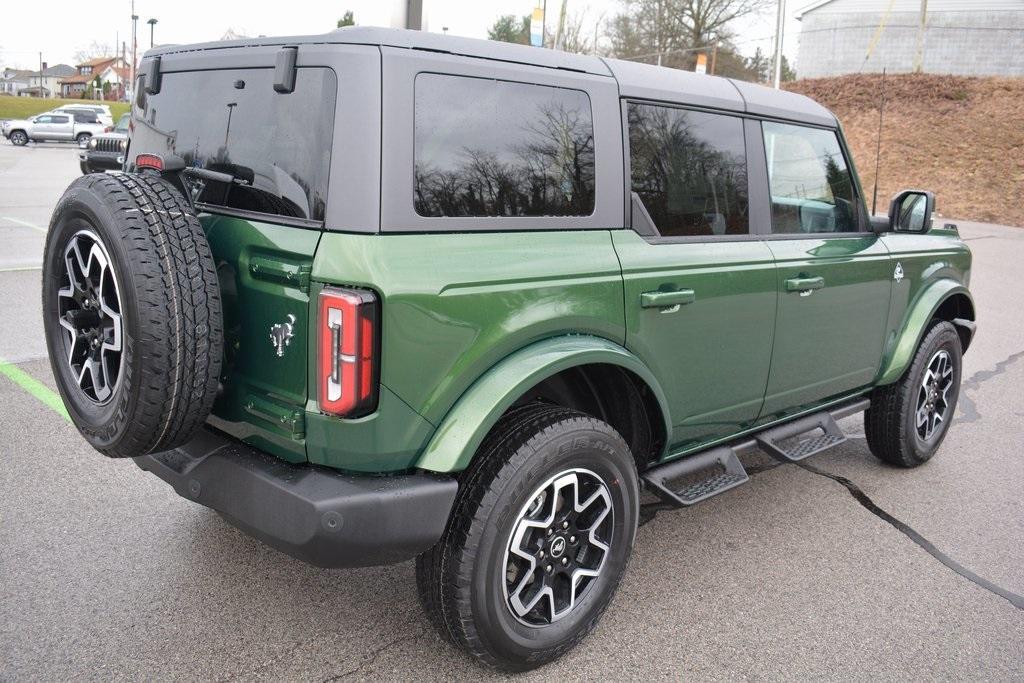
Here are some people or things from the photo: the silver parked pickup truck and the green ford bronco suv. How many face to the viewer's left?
1

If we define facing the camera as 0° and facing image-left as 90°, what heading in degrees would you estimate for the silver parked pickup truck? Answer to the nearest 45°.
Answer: approximately 90°

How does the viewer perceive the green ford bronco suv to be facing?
facing away from the viewer and to the right of the viewer

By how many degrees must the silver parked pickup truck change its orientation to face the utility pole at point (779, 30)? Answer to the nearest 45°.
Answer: approximately 135° to its left

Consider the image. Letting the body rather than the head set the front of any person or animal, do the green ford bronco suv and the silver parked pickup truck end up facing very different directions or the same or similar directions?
very different directions

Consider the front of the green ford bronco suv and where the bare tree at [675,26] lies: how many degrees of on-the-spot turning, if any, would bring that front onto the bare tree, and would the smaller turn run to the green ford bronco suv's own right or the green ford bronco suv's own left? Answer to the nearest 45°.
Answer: approximately 45° to the green ford bronco suv's own left

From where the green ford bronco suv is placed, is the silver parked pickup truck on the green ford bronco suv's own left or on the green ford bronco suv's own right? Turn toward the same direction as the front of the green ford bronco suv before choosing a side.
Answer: on the green ford bronco suv's own left

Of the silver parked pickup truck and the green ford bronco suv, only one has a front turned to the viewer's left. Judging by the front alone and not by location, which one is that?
the silver parked pickup truck

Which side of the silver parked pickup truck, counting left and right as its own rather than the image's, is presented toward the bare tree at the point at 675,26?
back
